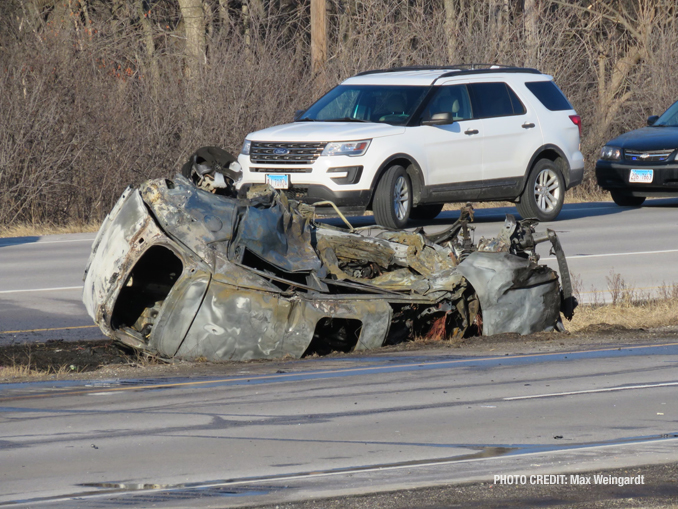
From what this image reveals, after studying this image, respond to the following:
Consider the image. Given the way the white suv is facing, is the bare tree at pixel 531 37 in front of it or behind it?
behind

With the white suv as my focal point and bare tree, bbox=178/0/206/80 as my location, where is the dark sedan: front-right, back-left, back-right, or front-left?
front-left

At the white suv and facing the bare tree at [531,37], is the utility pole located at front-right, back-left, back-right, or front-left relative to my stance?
front-left

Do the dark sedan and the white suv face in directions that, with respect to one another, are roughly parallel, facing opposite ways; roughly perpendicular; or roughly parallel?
roughly parallel

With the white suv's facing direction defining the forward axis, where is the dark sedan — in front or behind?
behind

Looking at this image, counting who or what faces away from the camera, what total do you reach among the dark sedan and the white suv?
0

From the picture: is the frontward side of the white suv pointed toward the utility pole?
no

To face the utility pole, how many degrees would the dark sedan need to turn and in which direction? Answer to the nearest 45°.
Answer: approximately 90° to its right

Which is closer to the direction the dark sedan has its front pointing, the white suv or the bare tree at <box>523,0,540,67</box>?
the white suv

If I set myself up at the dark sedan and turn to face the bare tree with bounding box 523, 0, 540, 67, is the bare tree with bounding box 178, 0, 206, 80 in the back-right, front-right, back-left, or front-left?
front-left

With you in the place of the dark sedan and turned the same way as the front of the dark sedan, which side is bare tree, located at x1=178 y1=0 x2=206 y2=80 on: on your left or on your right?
on your right

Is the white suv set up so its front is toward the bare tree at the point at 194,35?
no

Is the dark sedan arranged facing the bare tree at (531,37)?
no

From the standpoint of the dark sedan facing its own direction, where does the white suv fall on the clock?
The white suv is roughly at 12 o'clock from the dark sedan.

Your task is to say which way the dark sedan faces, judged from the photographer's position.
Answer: facing the viewer and to the left of the viewer
